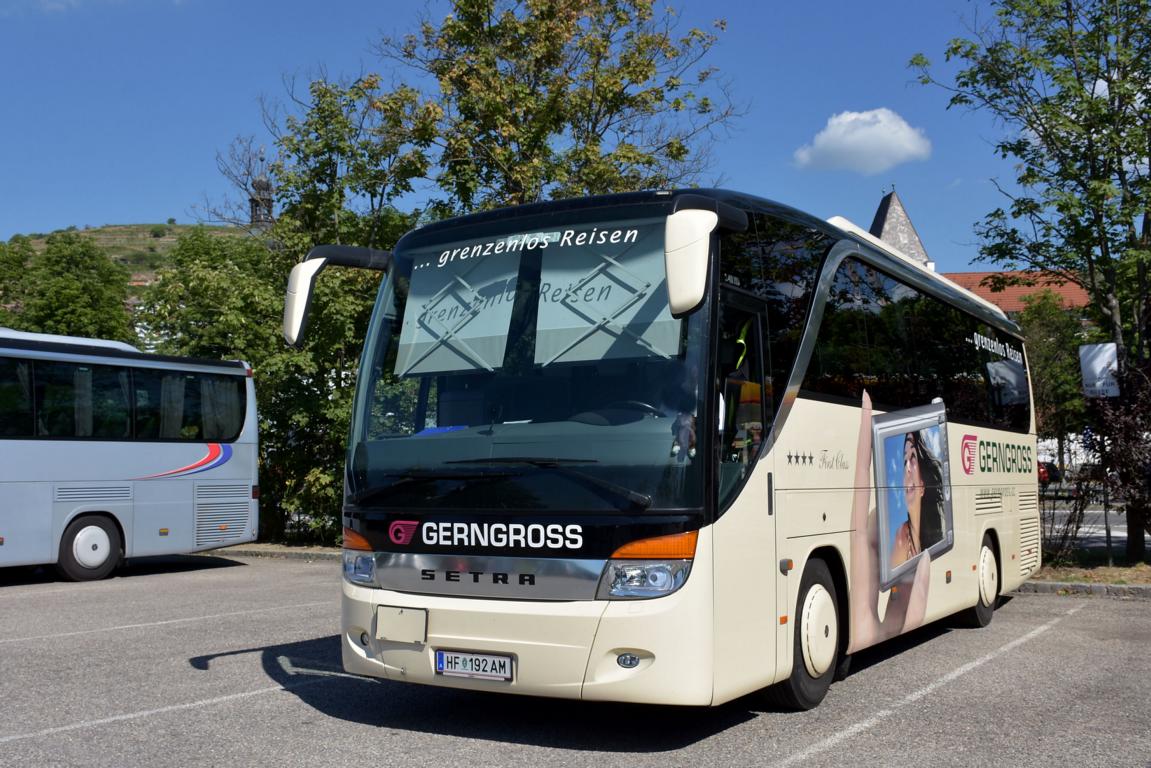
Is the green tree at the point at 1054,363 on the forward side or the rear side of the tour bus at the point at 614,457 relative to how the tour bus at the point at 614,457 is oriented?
on the rear side

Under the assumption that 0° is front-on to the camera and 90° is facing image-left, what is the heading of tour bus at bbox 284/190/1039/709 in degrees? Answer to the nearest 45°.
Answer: approximately 45°

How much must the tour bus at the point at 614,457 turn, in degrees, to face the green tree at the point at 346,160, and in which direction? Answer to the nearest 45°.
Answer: approximately 135° to its right

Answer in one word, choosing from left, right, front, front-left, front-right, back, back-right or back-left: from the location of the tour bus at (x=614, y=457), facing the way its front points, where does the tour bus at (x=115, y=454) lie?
right
